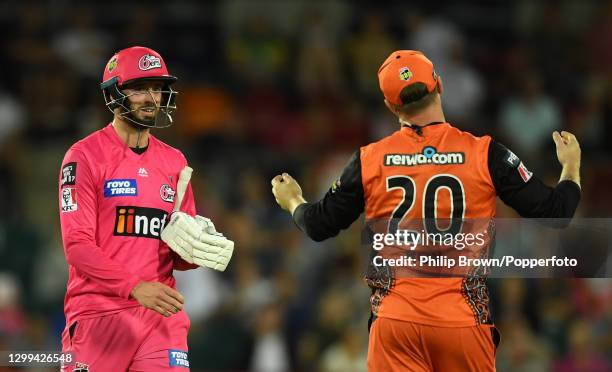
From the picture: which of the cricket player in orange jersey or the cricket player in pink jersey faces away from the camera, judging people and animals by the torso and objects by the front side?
the cricket player in orange jersey

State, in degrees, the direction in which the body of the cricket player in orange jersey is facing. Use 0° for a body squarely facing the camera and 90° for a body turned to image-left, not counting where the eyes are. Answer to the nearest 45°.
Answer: approximately 180°

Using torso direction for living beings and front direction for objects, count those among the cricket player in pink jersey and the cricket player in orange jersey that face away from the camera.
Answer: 1

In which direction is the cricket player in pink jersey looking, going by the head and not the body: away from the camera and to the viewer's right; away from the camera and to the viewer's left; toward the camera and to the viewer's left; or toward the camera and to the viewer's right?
toward the camera and to the viewer's right

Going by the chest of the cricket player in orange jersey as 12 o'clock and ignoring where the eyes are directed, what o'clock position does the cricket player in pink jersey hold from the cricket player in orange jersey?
The cricket player in pink jersey is roughly at 9 o'clock from the cricket player in orange jersey.

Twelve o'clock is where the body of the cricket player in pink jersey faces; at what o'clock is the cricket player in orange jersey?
The cricket player in orange jersey is roughly at 11 o'clock from the cricket player in pink jersey.
